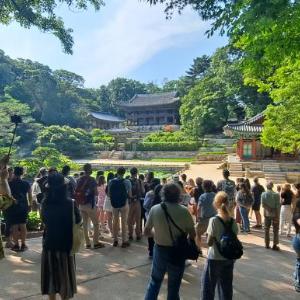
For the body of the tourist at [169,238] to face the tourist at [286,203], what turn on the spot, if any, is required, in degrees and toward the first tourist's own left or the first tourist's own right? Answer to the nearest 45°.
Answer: approximately 45° to the first tourist's own right

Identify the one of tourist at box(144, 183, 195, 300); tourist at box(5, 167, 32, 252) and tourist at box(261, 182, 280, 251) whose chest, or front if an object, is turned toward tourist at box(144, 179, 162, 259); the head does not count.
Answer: tourist at box(144, 183, 195, 300)

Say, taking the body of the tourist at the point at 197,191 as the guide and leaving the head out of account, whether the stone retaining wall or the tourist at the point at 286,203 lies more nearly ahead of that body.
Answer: the stone retaining wall

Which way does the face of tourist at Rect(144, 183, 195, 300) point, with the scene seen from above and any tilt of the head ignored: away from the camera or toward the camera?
away from the camera

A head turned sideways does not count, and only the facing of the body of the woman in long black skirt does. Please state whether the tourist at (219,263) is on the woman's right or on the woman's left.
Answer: on the woman's right

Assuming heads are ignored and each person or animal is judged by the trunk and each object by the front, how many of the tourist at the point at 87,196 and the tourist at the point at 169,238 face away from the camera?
2

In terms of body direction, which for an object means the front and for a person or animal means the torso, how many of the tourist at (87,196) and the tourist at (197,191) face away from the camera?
2

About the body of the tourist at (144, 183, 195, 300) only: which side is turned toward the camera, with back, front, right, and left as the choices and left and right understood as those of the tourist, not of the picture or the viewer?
back

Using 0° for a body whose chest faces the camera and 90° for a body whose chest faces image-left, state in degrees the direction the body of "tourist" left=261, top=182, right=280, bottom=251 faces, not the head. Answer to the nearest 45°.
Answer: approximately 180°

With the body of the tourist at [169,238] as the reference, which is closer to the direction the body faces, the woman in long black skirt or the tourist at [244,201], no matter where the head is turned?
the tourist
